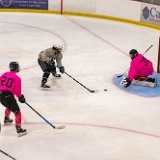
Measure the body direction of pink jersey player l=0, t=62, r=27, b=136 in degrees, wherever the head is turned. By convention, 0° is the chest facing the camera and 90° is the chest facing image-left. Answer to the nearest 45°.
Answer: approximately 225°

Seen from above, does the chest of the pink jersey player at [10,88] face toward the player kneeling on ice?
yes
